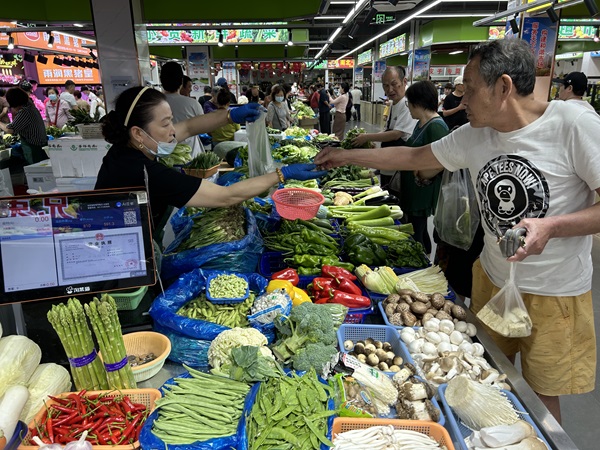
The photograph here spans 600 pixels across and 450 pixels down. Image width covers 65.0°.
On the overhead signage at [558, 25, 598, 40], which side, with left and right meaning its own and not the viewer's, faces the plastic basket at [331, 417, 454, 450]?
front

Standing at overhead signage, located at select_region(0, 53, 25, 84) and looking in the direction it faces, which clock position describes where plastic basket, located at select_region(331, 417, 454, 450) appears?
The plastic basket is roughly at 12 o'clock from the overhead signage.

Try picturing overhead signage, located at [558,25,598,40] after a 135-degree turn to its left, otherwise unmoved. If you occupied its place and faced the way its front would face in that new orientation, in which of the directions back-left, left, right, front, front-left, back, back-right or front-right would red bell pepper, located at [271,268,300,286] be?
back-right

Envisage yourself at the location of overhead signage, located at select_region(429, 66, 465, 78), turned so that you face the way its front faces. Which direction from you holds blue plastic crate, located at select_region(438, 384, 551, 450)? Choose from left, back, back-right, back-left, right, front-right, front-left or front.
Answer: front

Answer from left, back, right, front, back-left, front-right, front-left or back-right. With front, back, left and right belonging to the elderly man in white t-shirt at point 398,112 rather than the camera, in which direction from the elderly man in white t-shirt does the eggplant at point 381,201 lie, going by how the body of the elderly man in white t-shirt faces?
front-left

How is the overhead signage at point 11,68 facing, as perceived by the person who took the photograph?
facing the viewer

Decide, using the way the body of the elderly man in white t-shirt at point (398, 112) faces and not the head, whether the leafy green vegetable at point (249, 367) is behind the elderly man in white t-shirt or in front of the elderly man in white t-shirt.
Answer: in front

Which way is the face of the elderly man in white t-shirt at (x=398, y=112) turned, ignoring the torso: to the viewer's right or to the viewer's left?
to the viewer's left

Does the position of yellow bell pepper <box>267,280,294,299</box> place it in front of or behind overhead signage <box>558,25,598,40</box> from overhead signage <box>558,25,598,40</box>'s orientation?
in front

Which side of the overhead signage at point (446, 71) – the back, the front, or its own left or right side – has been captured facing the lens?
front

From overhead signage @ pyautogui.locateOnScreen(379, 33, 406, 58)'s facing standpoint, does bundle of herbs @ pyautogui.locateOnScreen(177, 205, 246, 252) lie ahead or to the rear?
ahead

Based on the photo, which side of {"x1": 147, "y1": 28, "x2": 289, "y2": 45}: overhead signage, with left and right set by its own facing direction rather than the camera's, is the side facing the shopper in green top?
front

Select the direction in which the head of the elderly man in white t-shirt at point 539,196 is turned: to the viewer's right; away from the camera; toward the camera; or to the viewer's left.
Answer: to the viewer's left

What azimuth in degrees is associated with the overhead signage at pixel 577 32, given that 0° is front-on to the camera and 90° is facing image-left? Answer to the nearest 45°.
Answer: approximately 0°

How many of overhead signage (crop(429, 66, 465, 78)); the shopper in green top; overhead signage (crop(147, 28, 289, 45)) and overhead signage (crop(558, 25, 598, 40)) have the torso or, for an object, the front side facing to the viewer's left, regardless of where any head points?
1

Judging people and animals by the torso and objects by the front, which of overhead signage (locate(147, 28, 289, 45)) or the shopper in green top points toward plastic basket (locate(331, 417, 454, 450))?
the overhead signage

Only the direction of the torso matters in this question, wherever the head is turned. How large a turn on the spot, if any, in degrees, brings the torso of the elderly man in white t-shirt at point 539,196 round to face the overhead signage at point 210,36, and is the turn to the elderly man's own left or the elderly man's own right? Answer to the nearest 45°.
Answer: approximately 90° to the elderly man's own right
